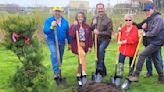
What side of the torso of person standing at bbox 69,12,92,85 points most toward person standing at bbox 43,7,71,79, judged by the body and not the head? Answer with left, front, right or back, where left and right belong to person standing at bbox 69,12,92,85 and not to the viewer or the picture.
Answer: right

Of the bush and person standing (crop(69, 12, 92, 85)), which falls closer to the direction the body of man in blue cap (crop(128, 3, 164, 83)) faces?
the bush

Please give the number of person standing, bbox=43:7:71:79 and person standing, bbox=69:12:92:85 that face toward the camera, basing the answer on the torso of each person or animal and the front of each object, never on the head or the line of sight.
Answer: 2

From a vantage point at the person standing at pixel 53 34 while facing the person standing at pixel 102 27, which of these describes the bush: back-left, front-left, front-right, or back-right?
back-right

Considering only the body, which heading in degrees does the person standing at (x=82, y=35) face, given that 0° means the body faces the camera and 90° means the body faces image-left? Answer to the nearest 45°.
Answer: approximately 0°

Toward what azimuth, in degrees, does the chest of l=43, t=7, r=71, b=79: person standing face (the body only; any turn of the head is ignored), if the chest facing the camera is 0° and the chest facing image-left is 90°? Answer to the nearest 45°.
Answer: approximately 0°

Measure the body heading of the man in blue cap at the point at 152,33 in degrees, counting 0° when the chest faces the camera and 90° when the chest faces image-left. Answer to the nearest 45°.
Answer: approximately 45°

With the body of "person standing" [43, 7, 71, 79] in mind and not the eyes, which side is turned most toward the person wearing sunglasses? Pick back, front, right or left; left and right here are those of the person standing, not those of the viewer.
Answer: left

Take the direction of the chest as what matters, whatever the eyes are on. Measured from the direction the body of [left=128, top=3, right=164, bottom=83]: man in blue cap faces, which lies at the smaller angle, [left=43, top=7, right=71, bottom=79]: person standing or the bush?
the bush
